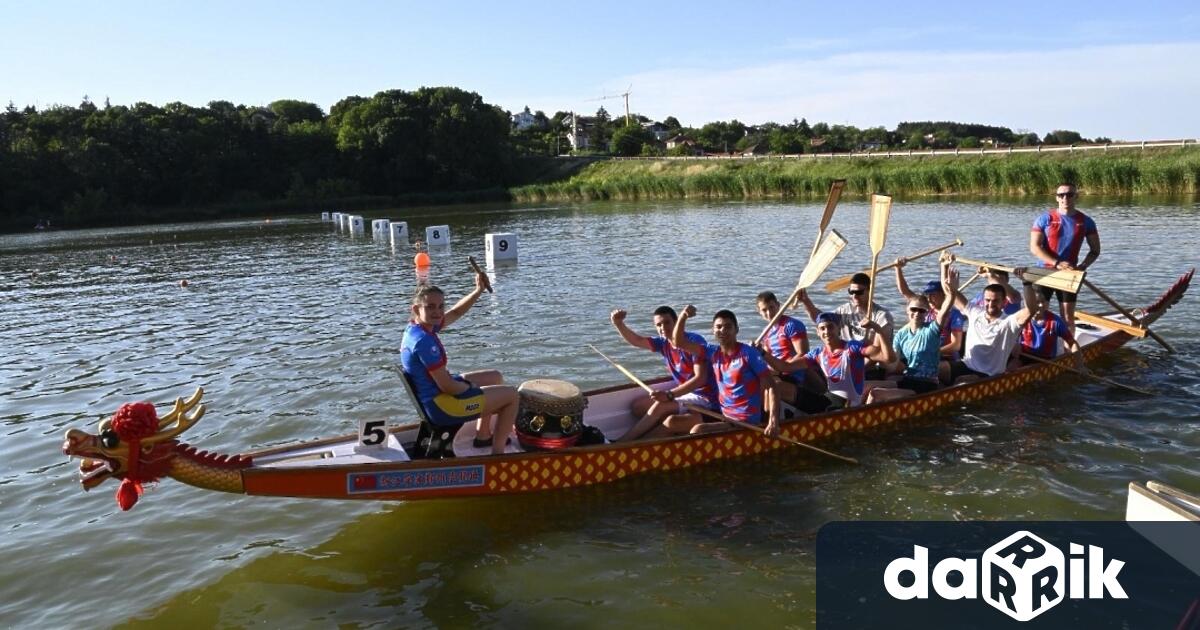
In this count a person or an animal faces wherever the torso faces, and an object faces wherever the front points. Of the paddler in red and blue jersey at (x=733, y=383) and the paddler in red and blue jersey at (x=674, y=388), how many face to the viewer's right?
0

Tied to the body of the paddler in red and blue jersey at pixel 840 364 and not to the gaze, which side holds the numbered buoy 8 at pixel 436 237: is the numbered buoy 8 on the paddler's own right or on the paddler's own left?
on the paddler's own right

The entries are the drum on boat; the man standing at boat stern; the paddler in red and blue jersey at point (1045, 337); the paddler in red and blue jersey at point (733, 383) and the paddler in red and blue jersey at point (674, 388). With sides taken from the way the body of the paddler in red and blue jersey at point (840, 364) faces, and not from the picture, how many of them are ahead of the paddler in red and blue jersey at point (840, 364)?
3

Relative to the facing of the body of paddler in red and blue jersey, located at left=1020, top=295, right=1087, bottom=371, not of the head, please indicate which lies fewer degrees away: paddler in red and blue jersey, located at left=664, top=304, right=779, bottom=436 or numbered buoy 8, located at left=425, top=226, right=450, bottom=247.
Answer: the paddler in red and blue jersey

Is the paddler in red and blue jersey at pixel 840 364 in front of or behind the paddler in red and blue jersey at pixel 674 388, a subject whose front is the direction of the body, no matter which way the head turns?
behind

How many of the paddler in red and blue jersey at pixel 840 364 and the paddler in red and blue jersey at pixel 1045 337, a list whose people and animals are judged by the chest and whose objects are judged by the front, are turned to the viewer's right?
0

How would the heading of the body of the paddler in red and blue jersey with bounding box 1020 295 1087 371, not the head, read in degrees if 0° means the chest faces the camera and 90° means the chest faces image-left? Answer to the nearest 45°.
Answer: approximately 45°
